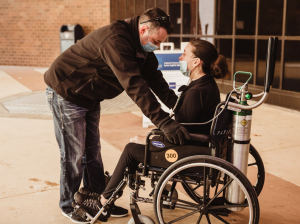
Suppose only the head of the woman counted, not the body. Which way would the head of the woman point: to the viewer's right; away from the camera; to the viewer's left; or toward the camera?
to the viewer's left

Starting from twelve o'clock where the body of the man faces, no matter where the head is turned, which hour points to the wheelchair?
The wheelchair is roughly at 1 o'clock from the man.

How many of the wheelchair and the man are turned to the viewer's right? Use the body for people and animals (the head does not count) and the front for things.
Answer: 1

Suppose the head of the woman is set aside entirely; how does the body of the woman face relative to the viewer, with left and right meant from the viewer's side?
facing to the left of the viewer

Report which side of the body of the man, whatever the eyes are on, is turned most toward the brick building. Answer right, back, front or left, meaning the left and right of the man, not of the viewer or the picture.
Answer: left

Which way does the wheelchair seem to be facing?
to the viewer's left

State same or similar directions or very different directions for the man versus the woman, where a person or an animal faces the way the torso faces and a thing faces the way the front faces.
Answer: very different directions

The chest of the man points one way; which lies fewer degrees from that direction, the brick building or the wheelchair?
the wheelchair

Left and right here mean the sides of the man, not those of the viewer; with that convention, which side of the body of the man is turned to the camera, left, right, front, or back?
right
